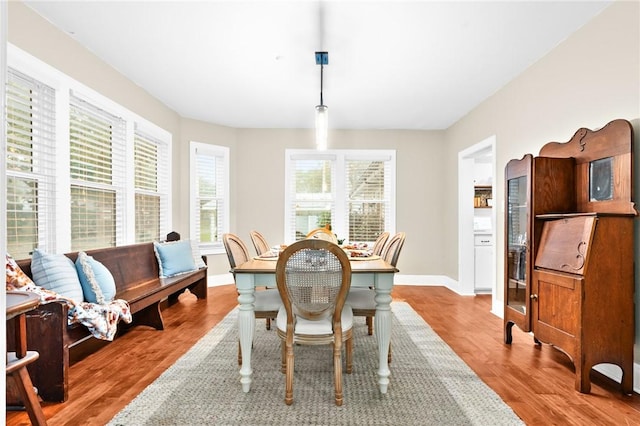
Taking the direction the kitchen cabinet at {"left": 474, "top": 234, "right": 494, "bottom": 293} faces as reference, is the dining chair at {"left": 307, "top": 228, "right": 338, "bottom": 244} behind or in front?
in front

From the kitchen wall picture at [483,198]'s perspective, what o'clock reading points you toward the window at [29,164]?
The window is roughly at 1 o'clock from the kitchen wall picture.

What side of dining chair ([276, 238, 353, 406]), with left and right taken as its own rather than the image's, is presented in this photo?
back

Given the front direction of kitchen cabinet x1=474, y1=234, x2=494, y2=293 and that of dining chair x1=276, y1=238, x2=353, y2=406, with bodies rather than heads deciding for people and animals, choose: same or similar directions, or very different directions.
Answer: very different directions

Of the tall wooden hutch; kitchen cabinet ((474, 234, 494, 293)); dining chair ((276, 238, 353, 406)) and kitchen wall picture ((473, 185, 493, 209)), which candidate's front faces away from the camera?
the dining chair

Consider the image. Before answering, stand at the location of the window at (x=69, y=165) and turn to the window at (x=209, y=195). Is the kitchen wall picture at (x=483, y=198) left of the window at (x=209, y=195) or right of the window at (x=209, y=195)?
right

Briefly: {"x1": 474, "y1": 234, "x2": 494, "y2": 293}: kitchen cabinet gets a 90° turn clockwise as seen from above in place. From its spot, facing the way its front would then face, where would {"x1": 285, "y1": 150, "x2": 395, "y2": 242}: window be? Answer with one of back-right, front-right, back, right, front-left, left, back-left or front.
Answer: front

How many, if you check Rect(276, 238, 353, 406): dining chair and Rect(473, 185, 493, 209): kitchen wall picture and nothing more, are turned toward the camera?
1

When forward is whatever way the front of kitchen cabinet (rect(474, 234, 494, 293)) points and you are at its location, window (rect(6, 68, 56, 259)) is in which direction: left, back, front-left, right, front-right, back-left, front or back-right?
front-right

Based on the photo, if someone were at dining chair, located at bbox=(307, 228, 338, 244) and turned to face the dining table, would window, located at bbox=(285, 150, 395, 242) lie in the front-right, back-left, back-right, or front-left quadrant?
back-left

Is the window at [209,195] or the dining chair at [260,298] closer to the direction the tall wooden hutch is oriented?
the dining chair

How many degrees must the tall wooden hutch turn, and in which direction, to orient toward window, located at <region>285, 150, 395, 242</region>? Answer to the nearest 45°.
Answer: approximately 90° to its right

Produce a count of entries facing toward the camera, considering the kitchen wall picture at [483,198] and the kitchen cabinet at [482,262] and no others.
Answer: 2

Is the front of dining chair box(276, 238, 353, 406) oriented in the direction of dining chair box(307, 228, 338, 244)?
yes

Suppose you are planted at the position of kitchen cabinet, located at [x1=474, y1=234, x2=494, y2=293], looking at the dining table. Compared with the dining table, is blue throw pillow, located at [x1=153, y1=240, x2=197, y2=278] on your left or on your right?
right

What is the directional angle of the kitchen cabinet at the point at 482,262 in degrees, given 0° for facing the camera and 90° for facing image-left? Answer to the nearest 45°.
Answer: approximately 0°

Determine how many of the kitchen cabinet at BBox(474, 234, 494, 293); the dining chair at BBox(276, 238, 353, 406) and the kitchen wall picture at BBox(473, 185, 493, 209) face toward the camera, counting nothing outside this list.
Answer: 2
